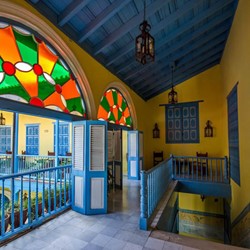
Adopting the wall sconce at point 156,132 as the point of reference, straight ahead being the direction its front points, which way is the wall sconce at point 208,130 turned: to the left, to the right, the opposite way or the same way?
the same way

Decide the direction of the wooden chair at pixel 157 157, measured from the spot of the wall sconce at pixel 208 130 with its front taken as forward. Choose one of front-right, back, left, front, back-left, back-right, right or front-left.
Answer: right

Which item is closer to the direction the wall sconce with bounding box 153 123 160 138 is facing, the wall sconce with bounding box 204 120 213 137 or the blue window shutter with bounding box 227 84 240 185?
the blue window shutter

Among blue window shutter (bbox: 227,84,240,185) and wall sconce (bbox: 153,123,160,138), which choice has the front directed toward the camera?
the wall sconce

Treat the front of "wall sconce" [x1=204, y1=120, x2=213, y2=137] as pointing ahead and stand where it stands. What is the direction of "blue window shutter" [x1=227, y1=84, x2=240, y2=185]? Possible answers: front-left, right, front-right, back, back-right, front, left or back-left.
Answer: front

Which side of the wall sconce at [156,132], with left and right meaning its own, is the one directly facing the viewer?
front

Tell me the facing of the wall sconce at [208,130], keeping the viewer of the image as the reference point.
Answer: facing the viewer

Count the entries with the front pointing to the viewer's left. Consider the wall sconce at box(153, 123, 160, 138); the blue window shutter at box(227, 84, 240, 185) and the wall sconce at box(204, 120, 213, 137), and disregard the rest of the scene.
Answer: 1

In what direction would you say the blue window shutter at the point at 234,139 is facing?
to the viewer's left

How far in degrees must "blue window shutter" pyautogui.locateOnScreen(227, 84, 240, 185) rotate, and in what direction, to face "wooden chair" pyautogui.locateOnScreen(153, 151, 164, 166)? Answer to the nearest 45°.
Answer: approximately 45° to its right

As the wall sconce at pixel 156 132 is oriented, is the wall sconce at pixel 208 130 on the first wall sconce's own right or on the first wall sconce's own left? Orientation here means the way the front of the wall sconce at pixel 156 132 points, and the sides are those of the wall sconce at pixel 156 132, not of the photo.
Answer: on the first wall sconce's own left

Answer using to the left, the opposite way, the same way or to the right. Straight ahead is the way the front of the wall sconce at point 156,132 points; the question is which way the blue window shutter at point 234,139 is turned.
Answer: to the right

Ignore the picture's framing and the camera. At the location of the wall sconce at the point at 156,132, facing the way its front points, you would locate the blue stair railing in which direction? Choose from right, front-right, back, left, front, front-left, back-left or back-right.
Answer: front

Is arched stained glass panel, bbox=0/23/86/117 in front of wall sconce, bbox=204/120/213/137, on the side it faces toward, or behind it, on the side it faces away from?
in front
